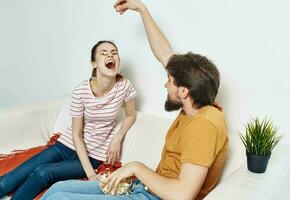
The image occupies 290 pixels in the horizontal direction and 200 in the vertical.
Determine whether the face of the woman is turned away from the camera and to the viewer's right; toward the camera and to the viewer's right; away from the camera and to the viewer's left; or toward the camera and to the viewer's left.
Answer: toward the camera and to the viewer's right

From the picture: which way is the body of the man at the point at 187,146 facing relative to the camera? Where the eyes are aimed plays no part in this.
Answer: to the viewer's left

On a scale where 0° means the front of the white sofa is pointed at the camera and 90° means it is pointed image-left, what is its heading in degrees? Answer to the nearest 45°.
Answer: approximately 0°

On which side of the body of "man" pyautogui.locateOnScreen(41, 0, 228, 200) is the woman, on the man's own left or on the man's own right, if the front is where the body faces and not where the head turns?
on the man's own right
